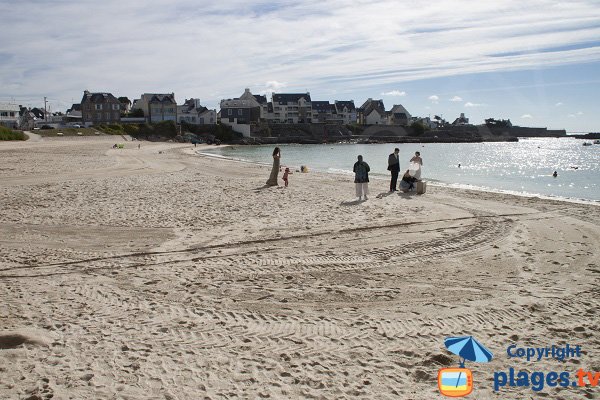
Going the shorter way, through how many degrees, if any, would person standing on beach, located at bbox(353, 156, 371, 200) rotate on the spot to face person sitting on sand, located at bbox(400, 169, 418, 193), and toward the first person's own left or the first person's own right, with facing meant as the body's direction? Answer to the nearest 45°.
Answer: approximately 45° to the first person's own right

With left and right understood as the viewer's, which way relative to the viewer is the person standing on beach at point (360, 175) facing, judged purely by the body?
facing away from the viewer
